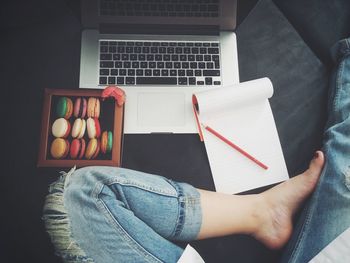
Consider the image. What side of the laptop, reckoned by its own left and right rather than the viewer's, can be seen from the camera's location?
front
